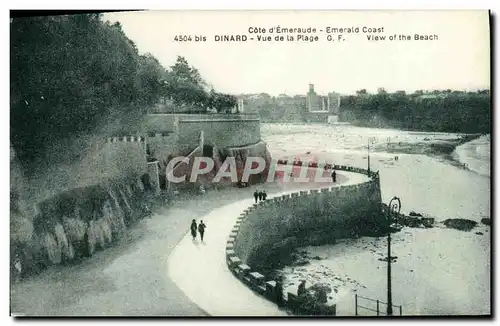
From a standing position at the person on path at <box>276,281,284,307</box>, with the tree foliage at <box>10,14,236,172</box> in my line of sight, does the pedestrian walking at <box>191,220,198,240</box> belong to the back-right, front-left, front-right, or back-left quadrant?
front-right
